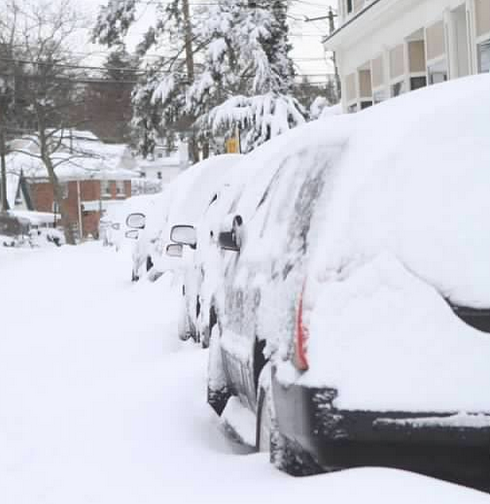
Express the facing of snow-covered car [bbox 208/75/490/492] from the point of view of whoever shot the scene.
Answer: facing away from the viewer and to the left of the viewer

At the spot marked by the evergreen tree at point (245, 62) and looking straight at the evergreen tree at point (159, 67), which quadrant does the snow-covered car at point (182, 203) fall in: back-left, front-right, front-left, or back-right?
back-left

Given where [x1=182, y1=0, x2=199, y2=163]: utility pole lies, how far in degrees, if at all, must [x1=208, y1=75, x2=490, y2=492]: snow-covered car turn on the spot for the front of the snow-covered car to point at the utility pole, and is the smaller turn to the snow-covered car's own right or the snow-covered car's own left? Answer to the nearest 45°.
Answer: approximately 45° to the snow-covered car's own right

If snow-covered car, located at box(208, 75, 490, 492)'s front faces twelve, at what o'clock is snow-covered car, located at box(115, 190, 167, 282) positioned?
snow-covered car, located at box(115, 190, 167, 282) is roughly at 1 o'clock from snow-covered car, located at box(208, 75, 490, 492).
